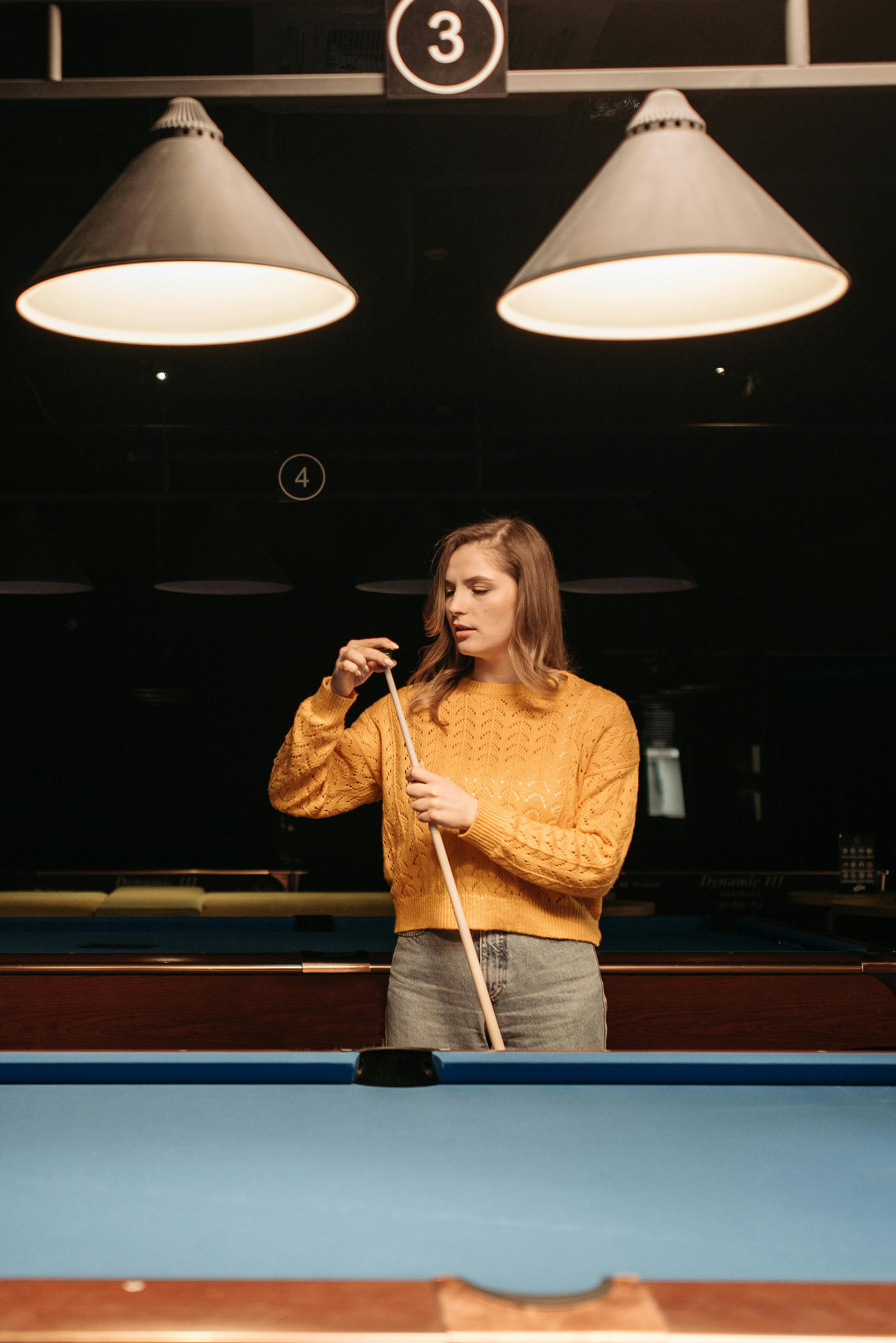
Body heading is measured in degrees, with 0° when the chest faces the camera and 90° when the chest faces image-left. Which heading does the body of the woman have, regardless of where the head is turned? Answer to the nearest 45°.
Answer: approximately 0°

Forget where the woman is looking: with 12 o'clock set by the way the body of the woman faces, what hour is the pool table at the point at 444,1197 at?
The pool table is roughly at 12 o'clock from the woman.

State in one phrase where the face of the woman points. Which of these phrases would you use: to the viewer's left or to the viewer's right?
to the viewer's left

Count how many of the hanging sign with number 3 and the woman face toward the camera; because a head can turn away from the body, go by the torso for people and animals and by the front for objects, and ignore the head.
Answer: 2

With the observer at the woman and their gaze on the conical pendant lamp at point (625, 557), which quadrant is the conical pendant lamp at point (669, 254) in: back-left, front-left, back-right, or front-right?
back-right

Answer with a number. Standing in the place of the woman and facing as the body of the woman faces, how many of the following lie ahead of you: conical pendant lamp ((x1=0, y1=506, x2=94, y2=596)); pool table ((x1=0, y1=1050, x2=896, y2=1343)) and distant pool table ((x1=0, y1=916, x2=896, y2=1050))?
1

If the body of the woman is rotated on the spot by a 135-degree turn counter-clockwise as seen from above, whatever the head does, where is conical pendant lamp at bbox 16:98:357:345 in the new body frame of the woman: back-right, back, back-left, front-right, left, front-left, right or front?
back

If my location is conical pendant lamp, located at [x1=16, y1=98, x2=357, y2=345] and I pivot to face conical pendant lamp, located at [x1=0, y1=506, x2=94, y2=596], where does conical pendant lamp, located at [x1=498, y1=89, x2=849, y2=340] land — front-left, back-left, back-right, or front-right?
back-right
